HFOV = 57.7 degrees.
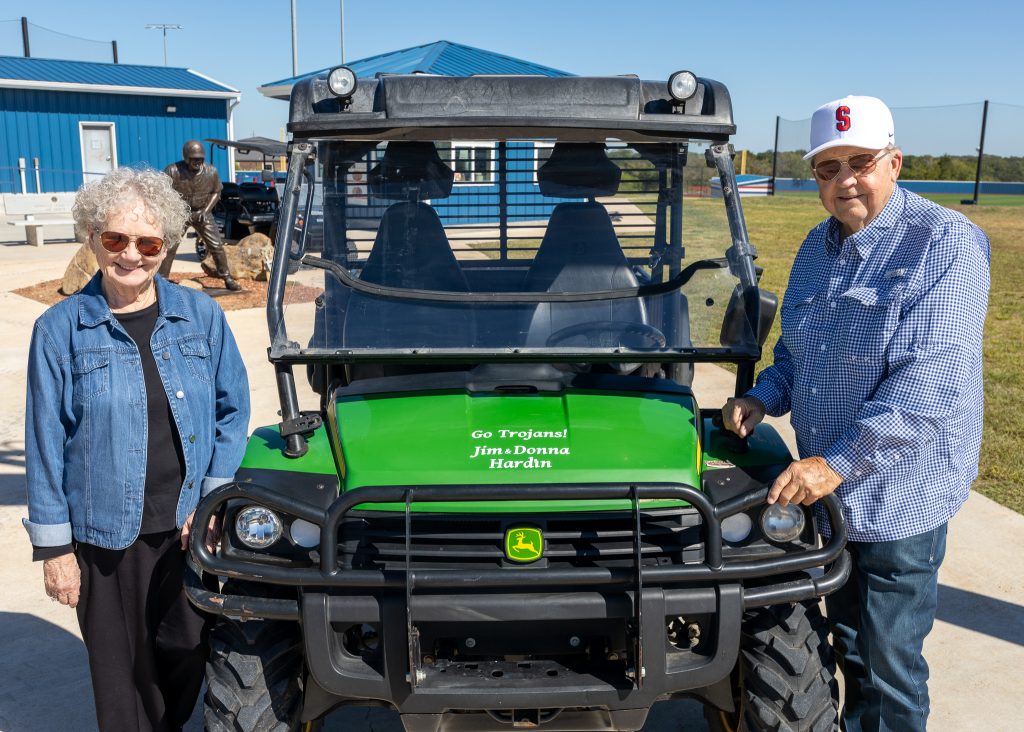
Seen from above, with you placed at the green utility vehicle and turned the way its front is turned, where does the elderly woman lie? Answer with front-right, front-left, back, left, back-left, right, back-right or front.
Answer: right

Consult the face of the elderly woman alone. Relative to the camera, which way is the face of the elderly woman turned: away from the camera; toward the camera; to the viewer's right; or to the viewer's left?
toward the camera

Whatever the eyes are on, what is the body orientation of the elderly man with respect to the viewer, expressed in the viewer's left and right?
facing the viewer and to the left of the viewer

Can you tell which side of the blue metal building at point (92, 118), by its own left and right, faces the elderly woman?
front

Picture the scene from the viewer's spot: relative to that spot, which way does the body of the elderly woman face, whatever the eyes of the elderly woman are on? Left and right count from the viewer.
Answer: facing the viewer

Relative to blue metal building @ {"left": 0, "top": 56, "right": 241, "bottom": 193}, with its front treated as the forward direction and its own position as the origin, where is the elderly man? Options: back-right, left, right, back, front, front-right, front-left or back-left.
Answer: front

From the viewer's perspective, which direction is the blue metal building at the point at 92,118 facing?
toward the camera

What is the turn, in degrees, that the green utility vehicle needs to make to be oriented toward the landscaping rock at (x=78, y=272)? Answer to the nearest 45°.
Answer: approximately 135° to its right

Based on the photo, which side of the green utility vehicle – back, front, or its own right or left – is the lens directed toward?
front

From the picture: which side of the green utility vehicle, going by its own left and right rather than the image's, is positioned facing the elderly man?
left

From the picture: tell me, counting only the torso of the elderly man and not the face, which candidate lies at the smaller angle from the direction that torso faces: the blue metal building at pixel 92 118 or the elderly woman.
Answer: the elderly woman

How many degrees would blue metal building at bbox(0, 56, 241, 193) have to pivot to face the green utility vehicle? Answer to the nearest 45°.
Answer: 0° — it already faces it

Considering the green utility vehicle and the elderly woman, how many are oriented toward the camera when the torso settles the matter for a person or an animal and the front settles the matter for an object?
2

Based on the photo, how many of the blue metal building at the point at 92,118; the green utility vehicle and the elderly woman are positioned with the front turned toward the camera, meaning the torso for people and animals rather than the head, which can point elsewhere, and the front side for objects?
3

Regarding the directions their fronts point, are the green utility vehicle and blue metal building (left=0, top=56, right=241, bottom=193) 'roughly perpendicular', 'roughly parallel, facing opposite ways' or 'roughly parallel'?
roughly parallel
